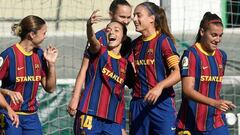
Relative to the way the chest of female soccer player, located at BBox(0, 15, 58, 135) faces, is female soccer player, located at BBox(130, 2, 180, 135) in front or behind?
in front

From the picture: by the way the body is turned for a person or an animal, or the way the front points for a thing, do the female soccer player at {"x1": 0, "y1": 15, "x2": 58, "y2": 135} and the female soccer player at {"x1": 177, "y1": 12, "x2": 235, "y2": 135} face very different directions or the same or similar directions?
same or similar directions

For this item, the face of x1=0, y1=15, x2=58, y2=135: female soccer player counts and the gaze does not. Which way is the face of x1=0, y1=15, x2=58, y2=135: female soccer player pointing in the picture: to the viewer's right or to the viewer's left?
to the viewer's right

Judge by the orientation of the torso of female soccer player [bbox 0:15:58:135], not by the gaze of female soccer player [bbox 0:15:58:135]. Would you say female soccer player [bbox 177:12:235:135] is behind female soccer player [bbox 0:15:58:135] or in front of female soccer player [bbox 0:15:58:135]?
in front

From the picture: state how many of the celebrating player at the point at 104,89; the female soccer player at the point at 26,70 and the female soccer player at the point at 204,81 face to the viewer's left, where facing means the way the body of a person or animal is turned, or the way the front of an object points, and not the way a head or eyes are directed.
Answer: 0

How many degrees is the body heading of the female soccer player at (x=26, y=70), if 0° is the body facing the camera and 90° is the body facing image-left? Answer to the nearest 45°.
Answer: approximately 315°

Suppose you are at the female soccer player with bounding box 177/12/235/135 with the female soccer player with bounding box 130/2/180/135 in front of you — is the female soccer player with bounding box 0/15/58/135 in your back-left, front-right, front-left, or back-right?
front-left

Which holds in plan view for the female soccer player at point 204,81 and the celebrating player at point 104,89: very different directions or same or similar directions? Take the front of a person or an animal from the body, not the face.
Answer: same or similar directions

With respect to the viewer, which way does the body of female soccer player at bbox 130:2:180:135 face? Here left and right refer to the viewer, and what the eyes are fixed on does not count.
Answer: facing the viewer and to the left of the viewer

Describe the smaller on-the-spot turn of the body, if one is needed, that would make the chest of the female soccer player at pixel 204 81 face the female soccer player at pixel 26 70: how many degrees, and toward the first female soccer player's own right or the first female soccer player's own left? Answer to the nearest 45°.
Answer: approximately 135° to the first female soccer player's own right

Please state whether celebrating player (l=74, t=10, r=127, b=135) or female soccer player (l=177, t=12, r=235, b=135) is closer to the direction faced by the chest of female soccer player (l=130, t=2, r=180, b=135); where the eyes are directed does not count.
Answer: the celebrating player

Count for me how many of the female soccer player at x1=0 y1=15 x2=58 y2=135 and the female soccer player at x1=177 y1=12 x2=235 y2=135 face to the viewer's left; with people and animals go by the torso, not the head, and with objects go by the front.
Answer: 0

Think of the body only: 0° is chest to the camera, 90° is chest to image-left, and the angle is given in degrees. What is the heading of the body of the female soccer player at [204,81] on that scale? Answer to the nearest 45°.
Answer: approximately 315°
